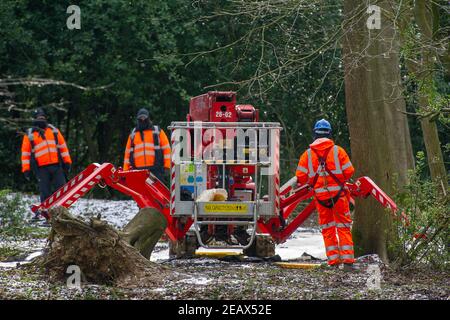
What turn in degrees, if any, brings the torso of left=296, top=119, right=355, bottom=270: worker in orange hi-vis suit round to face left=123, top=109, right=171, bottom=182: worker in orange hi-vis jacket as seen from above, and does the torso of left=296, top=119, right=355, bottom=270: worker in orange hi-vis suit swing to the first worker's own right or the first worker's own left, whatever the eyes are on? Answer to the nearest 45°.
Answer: approximately 45° to the first worker's own left

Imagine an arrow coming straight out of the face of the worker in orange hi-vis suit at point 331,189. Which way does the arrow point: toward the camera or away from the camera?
away from the camera

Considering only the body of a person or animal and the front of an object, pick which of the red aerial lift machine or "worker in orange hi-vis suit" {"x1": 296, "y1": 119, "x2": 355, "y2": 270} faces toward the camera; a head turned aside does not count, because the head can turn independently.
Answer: the red aerial lift machine

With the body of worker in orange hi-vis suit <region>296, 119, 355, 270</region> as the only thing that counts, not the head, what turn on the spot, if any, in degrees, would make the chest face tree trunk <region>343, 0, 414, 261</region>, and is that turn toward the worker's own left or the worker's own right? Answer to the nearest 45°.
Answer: approximately 45° to the worker's own right

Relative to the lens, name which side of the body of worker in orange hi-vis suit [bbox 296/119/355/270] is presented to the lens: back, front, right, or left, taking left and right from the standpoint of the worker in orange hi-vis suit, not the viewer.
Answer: back

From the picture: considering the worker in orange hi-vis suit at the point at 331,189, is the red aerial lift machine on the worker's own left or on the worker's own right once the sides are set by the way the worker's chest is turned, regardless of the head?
on the worker's own left

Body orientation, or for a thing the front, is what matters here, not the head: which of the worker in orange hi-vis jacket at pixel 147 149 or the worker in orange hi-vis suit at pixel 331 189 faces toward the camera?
the worker in orange hi-vis jacket at pixel 147 149

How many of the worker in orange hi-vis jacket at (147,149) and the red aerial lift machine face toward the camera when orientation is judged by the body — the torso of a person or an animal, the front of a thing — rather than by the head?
2

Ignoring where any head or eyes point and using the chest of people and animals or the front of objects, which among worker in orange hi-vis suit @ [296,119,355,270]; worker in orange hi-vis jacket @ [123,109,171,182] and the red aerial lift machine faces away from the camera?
worker in orange hi-vis suit @ [296,119,355,270]

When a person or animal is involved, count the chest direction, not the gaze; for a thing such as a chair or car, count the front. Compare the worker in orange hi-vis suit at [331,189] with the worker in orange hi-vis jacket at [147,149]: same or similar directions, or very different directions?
very different directions

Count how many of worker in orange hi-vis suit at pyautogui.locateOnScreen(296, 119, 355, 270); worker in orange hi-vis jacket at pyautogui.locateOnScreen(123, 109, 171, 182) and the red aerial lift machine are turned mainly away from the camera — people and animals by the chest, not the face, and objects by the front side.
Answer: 1

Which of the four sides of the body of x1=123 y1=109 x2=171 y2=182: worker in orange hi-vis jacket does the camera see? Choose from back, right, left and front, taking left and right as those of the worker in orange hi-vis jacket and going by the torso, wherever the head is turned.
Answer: front

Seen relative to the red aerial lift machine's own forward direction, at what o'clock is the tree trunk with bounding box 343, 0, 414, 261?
The tree trunk is roughly at 9 o'clock from the red aerial lift machine.
